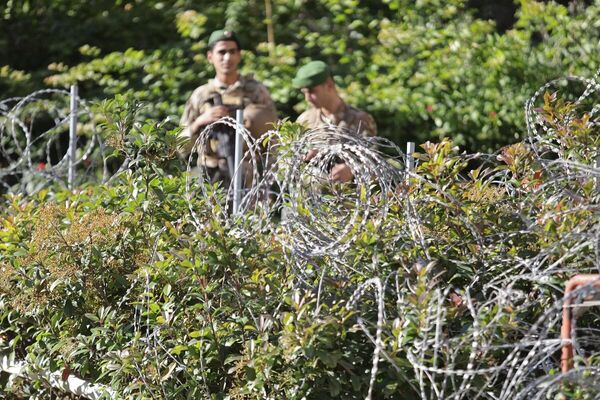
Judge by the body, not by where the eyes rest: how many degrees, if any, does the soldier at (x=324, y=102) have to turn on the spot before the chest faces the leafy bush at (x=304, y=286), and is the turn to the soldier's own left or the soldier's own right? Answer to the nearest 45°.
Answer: approximately 45° to the soldier's own left

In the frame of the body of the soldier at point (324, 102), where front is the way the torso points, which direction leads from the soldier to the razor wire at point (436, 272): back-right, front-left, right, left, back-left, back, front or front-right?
front-left

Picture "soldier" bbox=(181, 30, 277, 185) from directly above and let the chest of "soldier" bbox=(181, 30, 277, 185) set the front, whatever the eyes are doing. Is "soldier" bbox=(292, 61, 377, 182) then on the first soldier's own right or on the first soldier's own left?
on the first soldier's own left

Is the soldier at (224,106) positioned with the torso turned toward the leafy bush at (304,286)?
yes

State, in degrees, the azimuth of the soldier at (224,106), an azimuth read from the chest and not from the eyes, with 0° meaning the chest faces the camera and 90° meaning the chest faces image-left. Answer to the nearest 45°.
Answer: approximately 0°

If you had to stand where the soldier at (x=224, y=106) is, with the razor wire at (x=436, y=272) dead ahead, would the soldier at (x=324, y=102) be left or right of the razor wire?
left

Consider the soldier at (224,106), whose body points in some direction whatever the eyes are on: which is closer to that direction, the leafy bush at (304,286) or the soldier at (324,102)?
the leafy bush

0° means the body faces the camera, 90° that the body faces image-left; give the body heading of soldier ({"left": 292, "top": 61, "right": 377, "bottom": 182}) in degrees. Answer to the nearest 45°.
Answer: approximately 45°
